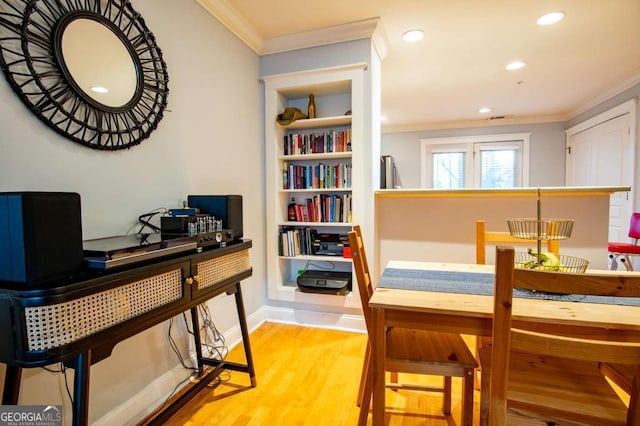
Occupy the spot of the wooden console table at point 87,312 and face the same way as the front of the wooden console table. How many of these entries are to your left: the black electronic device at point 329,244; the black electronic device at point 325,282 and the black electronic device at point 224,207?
3

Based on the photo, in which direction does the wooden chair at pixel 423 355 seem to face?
to the viewer's right

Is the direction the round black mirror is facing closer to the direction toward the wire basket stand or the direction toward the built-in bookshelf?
the wire basket stand

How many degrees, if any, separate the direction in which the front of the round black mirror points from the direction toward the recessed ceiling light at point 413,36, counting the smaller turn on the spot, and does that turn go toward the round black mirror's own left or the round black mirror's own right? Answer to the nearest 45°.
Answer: approximately 45° to the round black mirror's own left

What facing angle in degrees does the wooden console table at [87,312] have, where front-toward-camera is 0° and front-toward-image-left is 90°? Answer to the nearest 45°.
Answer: approximately 315°

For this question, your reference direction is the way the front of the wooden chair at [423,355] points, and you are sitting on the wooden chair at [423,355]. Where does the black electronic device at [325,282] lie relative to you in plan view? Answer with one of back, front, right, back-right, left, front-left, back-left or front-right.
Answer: back-left
